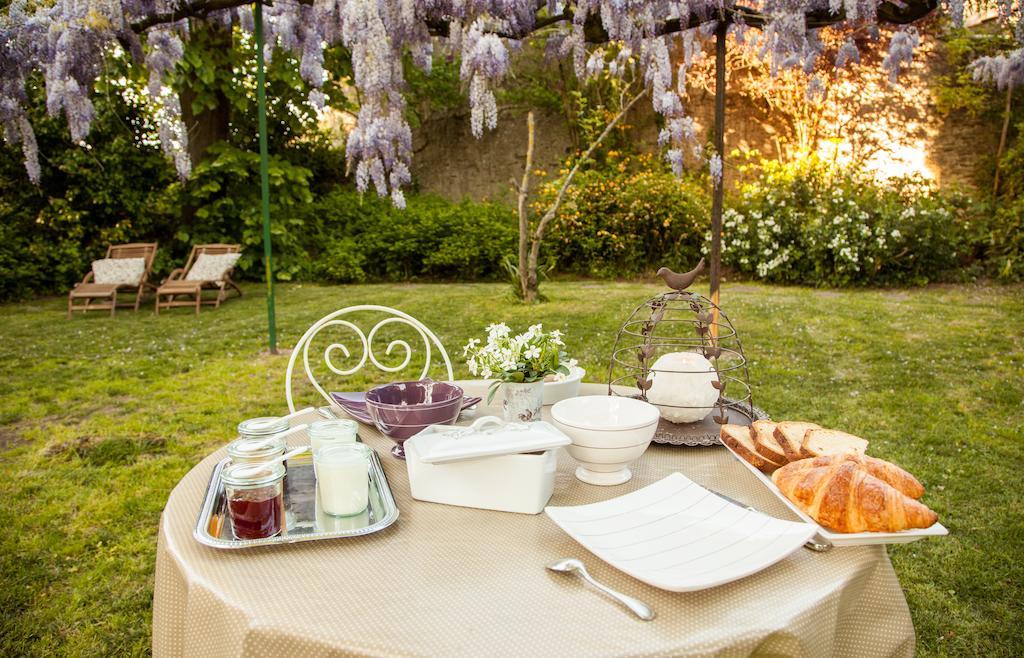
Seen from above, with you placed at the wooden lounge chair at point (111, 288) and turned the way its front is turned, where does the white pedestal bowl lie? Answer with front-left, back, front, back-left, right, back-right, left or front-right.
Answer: front-left

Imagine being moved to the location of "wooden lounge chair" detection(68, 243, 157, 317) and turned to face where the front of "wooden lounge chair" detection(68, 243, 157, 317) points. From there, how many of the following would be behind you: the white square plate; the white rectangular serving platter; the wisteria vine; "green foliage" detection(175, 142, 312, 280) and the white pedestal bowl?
1

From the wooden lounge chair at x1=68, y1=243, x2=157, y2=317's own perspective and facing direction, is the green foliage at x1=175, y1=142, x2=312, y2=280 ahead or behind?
behind

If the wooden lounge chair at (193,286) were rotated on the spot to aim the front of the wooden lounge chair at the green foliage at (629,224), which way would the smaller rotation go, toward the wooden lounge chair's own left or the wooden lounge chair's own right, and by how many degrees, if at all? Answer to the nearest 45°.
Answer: approximately 135° to the wooden lounge chair's own left

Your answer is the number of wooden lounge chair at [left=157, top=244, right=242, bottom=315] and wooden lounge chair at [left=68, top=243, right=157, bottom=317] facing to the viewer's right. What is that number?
0

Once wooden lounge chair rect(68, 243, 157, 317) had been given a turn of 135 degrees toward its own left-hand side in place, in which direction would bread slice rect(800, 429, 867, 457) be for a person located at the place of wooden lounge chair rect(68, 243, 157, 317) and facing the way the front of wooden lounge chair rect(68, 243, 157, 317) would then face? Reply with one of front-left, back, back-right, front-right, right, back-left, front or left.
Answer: right

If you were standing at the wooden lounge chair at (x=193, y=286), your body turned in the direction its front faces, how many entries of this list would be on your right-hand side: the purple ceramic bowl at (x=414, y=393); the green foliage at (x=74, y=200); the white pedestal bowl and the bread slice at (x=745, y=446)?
1

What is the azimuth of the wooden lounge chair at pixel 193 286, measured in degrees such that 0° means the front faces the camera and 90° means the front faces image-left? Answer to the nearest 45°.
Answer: approximately 45°

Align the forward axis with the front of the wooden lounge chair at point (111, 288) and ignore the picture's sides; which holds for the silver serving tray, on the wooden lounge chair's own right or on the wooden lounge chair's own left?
on the wooden lounge chair's own left

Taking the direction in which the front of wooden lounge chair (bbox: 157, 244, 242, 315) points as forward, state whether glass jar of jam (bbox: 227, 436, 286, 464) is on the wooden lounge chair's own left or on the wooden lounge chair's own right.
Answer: on the wooden lounge chair's own left

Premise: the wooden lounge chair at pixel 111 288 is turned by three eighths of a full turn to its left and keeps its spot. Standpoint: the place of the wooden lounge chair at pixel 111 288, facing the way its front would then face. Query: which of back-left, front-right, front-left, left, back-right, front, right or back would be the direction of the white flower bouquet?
right

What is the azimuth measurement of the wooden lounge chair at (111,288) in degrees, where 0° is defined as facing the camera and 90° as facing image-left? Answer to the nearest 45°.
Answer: approximately 45°

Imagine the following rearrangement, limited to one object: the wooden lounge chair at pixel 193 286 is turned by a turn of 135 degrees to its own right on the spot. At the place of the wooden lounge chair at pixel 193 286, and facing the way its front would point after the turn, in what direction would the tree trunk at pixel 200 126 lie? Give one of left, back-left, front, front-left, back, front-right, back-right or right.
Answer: front

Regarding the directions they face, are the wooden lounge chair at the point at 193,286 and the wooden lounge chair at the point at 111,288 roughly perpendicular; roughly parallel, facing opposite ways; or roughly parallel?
roughly parallel

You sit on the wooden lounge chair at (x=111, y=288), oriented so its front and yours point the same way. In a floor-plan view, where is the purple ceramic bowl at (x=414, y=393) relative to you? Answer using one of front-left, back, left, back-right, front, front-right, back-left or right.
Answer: front-left

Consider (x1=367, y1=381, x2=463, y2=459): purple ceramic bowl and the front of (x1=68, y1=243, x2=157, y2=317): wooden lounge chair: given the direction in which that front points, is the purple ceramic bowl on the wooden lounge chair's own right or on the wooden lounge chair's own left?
on the wooden lounge chair's own left

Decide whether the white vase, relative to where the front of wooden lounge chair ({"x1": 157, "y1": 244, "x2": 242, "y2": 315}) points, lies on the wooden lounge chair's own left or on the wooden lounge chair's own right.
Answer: on the wooden lounge chair's own left
